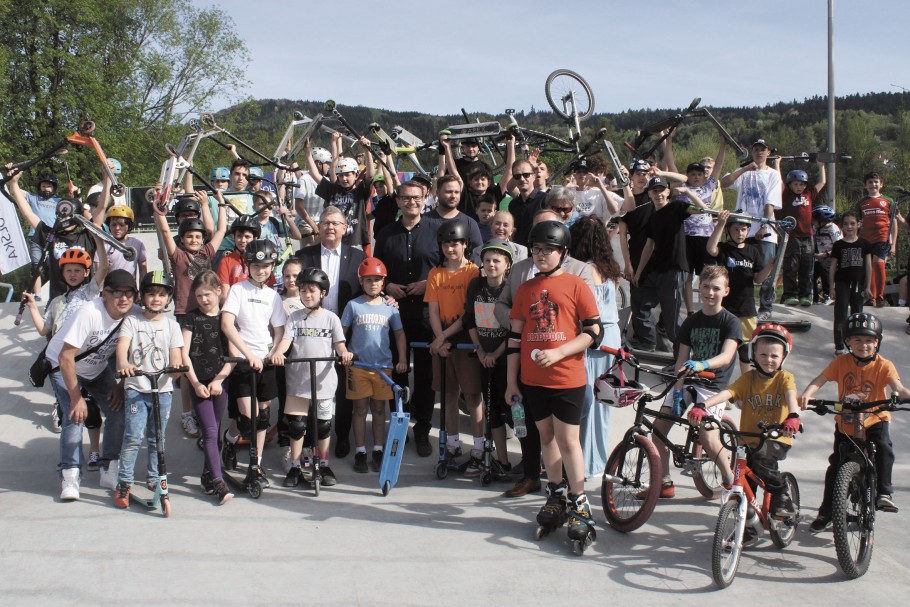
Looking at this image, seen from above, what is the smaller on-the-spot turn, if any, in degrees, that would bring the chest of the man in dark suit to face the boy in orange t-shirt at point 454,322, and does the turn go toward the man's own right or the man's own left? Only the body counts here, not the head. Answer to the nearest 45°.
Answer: approximately 45° to the man's own left

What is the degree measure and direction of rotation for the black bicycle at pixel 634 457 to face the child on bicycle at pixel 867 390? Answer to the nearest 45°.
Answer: approximately 135° to its left

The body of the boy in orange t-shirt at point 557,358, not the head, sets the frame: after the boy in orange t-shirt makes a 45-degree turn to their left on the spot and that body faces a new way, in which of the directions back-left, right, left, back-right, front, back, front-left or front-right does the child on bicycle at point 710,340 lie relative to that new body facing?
left
